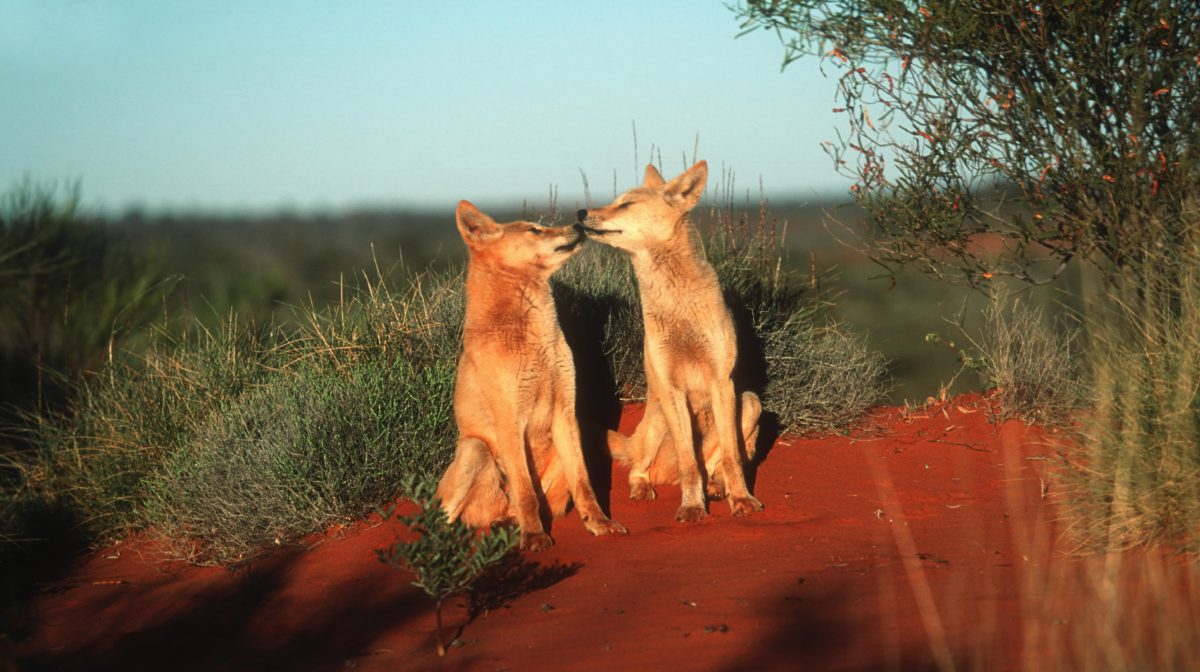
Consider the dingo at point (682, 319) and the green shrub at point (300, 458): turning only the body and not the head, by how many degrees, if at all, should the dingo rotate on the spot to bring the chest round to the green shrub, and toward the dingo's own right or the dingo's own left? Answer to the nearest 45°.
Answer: approximately 90° to the dingo's own right

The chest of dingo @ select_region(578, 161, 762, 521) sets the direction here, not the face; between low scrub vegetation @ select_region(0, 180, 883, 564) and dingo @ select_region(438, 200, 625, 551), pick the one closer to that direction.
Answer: the dingo

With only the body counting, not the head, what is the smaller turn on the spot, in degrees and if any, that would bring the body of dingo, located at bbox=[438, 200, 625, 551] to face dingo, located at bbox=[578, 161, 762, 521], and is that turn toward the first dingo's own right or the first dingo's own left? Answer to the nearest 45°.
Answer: approximately 45° to the first dingo's own left

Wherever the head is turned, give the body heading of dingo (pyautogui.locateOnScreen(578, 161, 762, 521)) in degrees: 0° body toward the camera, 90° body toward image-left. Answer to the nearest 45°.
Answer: approximately 0°

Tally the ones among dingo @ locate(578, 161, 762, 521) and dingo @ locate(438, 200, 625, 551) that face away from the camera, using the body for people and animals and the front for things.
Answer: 0

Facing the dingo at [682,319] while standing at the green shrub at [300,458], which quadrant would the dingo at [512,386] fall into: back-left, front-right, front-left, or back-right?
front-right

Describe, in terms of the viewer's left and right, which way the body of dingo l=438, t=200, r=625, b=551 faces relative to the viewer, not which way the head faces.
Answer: facing the viewer and to the right of the viewer

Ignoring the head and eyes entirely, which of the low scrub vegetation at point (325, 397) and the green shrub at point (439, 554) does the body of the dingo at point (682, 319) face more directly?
the green shrub
